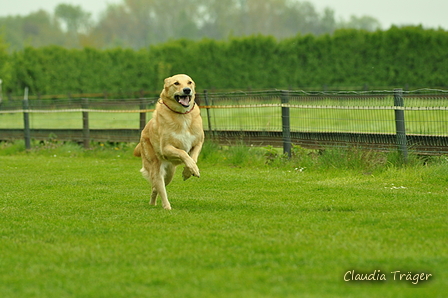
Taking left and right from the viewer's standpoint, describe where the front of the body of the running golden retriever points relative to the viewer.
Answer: facing the viewer and to the right of the viewer

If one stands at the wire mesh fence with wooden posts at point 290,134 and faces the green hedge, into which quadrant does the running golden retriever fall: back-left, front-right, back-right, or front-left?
back-left

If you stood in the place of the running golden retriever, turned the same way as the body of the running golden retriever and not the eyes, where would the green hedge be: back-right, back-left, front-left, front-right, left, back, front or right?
back-left
